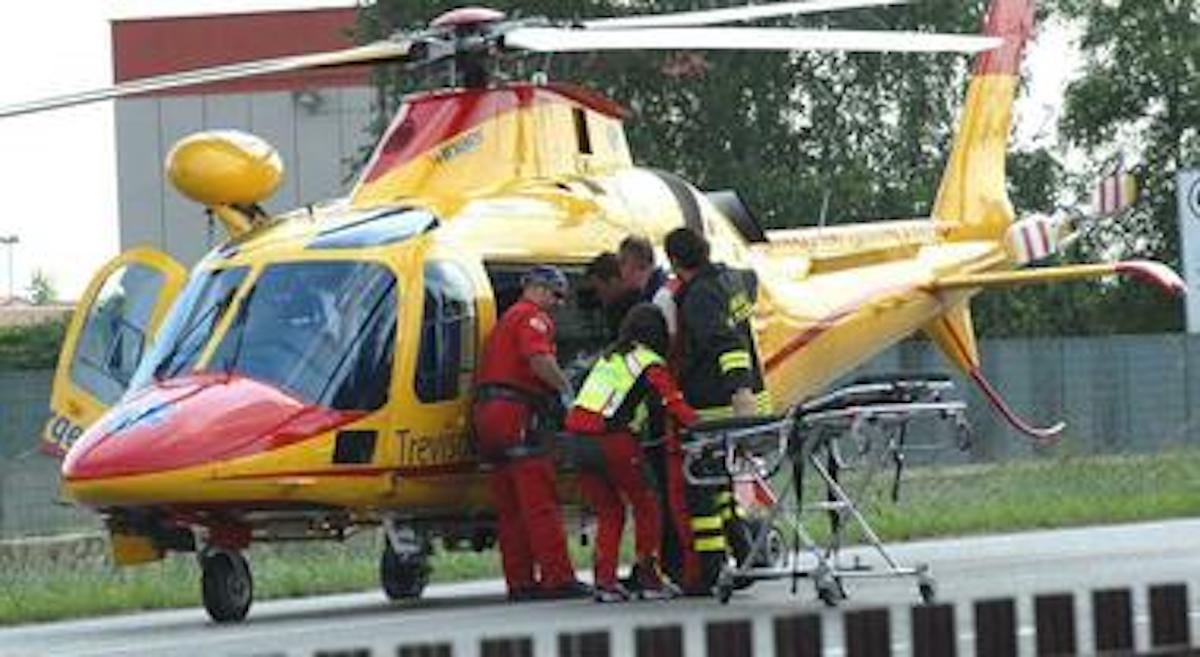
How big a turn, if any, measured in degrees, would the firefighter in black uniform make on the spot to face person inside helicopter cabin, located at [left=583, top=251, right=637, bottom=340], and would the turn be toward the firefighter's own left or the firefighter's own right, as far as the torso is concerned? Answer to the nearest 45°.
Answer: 0° — they already face them

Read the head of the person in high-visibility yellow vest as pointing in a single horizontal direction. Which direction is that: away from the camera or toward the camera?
away from the camera

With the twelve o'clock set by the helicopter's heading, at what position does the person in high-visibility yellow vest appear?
The person in high-visibility yellow vest is roughly at 9 o'clock from the helicopter.

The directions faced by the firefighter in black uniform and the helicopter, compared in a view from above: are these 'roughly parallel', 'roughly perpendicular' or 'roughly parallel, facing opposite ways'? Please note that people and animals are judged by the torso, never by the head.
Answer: roughly perpendicular

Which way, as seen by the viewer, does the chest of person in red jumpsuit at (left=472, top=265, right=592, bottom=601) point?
to the viewer's right

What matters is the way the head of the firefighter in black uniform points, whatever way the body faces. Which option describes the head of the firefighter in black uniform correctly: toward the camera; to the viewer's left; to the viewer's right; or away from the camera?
to the viewer's left

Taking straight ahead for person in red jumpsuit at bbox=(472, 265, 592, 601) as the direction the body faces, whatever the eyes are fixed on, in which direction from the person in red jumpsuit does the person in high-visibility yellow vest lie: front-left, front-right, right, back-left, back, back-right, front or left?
front-right

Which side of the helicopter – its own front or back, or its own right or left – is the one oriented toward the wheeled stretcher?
left

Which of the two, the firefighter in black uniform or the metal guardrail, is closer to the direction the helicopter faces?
the metal guardrail
